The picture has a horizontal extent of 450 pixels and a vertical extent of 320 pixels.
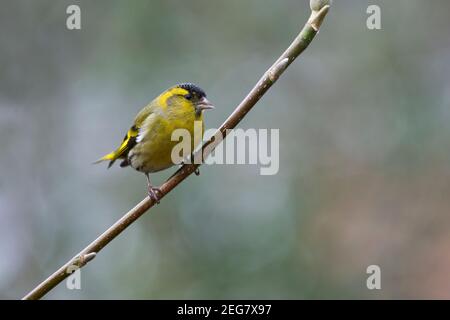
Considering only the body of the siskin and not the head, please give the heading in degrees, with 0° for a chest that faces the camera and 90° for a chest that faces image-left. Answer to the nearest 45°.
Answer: approximately 315°
